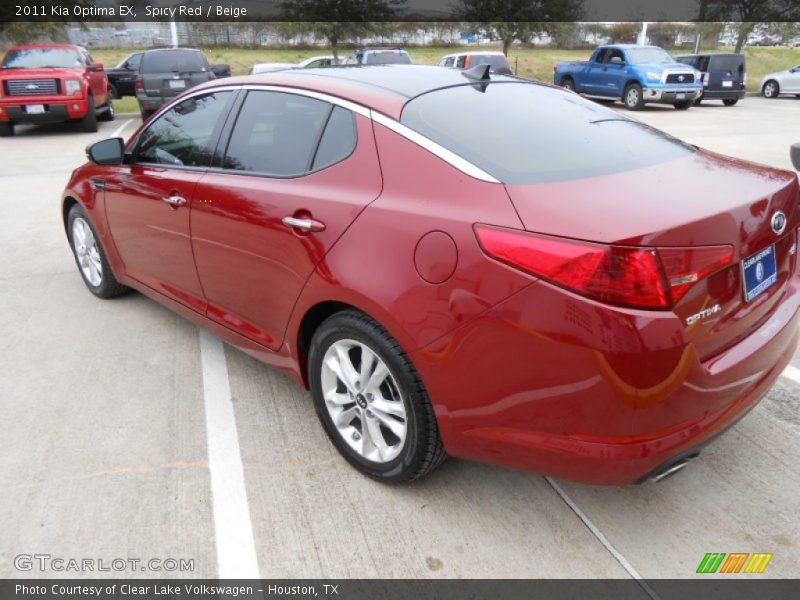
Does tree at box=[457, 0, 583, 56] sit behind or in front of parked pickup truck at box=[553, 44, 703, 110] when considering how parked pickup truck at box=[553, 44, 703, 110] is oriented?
behind

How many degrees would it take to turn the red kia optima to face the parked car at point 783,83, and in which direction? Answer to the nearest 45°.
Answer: approximately 90° to its right

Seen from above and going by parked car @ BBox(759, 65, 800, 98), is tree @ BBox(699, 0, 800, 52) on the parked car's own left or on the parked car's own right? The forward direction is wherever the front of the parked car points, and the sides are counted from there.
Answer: on the parked car's own right

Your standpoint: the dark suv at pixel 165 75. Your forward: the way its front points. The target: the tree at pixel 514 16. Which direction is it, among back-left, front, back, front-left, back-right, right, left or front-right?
front-right

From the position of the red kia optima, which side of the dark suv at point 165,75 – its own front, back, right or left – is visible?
back

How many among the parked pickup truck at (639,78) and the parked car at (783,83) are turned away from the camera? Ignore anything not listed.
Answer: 0

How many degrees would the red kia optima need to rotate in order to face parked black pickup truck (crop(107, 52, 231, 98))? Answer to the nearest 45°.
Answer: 0° — it already faces it

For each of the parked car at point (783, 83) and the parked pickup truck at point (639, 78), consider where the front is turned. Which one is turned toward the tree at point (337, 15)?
the parked car at point (783, 83)

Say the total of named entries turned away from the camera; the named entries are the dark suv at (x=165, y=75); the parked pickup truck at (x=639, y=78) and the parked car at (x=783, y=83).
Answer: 1

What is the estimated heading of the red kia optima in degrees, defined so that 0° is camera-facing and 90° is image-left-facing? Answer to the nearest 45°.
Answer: approximately 135°

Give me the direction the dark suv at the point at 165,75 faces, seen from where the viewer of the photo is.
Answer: facing away from the viewer

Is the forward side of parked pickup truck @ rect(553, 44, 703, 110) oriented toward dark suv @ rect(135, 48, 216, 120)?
no

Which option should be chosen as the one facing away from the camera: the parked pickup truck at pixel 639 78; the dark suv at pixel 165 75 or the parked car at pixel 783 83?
the dark suv

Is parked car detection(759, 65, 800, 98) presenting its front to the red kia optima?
no

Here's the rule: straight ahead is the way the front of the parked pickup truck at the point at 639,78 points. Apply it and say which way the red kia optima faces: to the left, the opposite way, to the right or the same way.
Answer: the opposite way

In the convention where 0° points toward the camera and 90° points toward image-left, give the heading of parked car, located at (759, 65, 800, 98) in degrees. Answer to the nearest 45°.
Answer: approximately 90°

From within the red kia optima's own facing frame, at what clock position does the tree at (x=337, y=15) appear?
The tree is roughly at 1 o'clock from the red kia optima.

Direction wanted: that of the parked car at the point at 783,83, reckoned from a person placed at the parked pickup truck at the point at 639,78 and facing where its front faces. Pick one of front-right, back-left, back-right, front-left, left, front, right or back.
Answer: left

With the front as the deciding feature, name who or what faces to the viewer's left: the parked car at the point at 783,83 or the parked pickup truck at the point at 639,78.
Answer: the parked car at the point at 783,83
